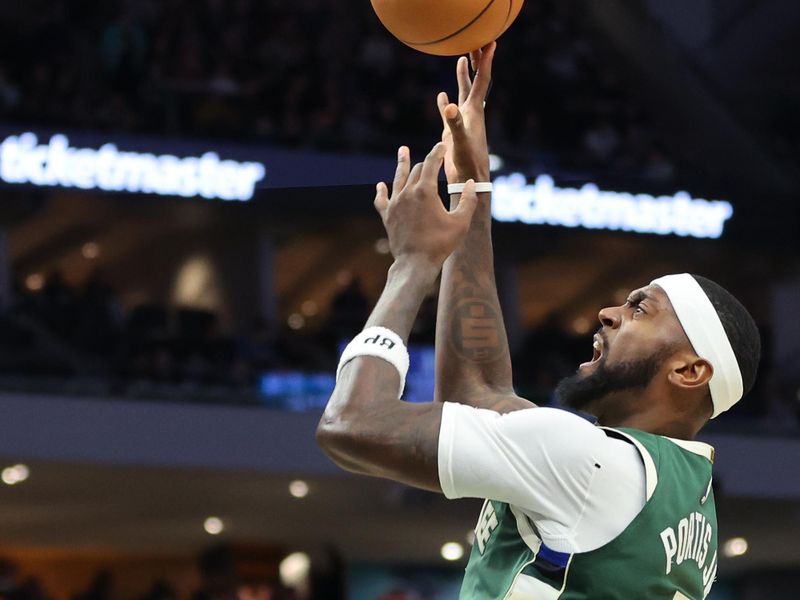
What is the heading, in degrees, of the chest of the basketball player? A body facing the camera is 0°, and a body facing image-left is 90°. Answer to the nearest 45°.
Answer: approximately 90°

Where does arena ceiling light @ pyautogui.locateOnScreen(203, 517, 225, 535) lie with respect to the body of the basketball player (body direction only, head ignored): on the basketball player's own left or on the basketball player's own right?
on the basketball player's own right

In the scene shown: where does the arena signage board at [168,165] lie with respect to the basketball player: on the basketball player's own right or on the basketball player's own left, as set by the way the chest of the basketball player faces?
on the basketball player's own right

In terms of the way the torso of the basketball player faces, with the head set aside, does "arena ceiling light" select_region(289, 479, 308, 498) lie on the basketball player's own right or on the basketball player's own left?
on the basketball player's own right

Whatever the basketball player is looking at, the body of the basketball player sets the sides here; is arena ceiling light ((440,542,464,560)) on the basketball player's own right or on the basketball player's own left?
on the basketball player's own right

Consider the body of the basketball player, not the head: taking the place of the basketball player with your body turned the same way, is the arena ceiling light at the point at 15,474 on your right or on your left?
on your right

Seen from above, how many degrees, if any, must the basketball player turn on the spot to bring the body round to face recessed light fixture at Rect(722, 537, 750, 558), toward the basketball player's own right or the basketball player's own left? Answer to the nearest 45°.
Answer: approximately 90° to the basketball player's own right

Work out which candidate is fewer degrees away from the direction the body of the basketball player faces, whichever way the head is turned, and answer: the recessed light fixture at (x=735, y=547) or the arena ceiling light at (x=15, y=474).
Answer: the arena ceiling light

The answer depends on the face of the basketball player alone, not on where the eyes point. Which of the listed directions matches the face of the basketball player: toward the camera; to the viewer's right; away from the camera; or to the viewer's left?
to the viewer's left
